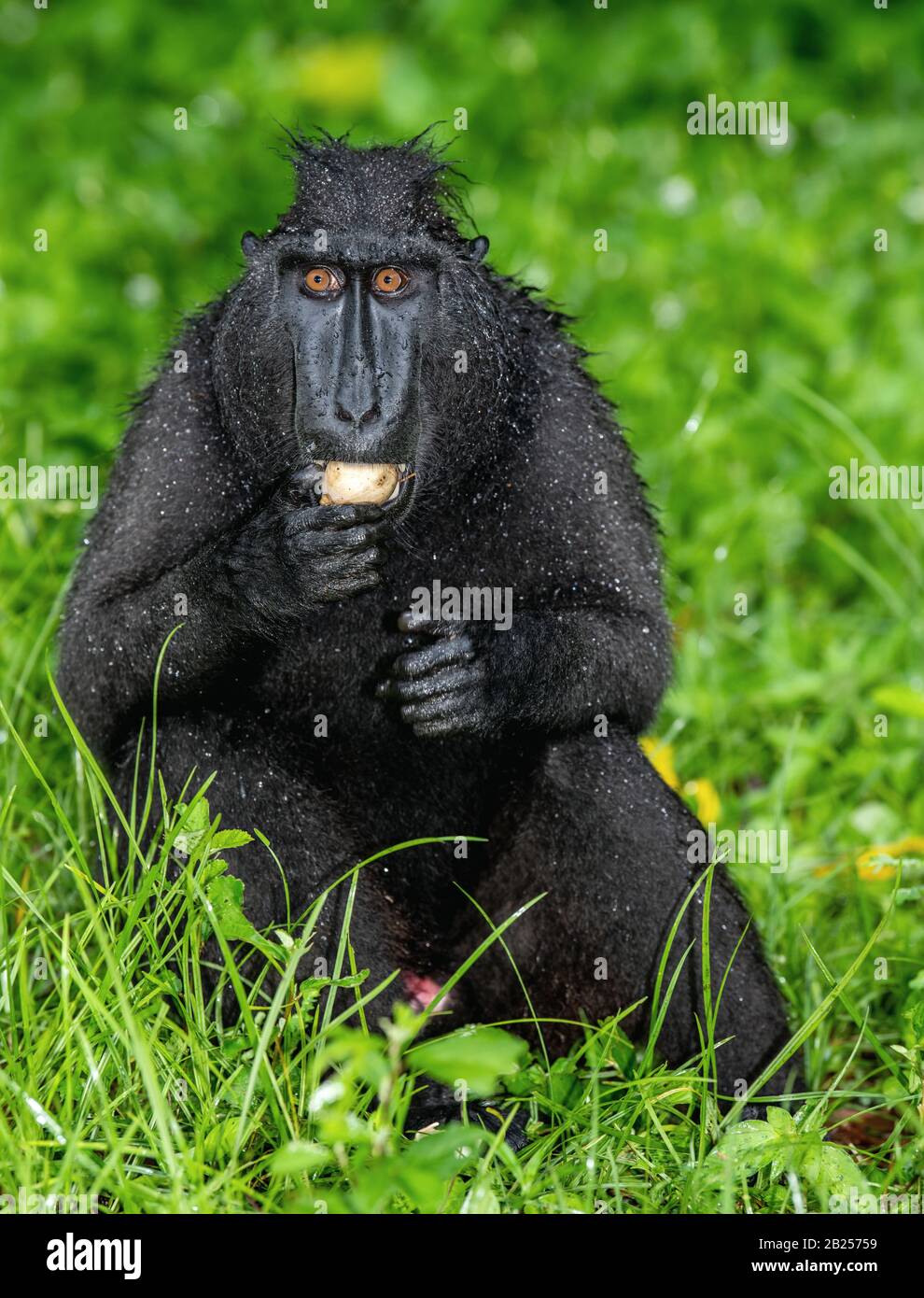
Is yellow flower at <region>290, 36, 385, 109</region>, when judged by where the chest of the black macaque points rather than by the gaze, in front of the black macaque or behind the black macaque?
behind

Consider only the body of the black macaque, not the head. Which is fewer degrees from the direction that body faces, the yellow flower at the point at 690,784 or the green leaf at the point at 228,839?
the green leaf

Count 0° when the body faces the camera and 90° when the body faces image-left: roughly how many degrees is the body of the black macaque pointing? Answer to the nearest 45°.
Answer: approximately 0°

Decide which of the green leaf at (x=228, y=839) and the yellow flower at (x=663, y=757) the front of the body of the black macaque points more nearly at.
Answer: the green leaf

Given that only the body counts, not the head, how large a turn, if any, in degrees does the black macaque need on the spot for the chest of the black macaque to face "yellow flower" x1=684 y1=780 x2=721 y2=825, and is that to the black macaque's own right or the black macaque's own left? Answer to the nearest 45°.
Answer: approximately 135° to the black macaque's own left

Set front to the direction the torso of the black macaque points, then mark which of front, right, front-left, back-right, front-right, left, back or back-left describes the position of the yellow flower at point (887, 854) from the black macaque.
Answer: back-left

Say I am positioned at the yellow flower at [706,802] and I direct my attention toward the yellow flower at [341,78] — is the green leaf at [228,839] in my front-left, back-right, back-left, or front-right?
back-left

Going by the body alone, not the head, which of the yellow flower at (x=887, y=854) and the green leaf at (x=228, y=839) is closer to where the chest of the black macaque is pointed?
the green leaf
